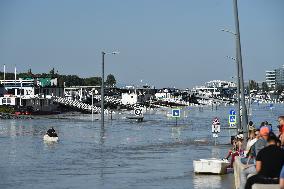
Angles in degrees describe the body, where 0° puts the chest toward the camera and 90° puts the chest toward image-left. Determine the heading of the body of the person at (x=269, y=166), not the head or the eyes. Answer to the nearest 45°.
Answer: approximately 135°
